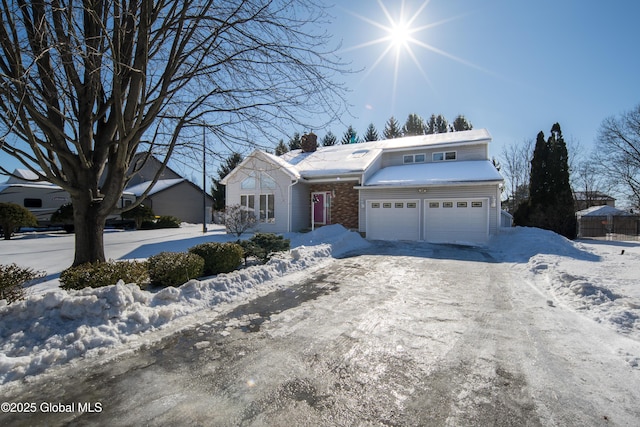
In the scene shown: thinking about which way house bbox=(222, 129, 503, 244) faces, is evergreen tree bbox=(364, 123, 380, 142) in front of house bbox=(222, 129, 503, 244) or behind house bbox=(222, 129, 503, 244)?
behind

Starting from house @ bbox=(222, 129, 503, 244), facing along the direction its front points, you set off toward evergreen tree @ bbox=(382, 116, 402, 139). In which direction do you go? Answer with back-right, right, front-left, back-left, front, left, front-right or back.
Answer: back

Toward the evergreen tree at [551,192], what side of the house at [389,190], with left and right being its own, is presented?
left

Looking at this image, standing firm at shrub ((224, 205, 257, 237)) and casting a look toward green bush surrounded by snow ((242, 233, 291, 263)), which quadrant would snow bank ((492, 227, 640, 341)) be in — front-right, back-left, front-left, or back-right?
front-left

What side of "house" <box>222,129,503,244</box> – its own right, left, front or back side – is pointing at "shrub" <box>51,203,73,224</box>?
right

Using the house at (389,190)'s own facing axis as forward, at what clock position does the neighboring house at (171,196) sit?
The neighboring house is roughly at 4 o'clock from the house.

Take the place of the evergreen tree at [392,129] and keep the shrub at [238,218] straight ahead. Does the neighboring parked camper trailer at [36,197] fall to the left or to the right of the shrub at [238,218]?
right

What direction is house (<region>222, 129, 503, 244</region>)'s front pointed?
toward the camera

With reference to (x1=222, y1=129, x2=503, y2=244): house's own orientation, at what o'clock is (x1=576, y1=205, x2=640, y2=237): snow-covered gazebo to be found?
The snow-covered gazebo is roughly at 8 o'clock from the house.

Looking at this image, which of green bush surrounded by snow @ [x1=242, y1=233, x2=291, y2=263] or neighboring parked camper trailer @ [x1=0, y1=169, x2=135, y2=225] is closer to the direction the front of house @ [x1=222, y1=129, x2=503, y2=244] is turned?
the green bush surrounded by snow

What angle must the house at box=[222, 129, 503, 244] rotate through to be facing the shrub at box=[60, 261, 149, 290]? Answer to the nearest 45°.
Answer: approximately 45° to its right

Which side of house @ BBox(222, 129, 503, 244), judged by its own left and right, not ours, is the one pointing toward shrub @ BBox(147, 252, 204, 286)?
front

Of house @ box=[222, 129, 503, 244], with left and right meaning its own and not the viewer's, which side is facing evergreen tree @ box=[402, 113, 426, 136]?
back

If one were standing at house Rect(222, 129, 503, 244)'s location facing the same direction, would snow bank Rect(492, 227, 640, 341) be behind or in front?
in front
